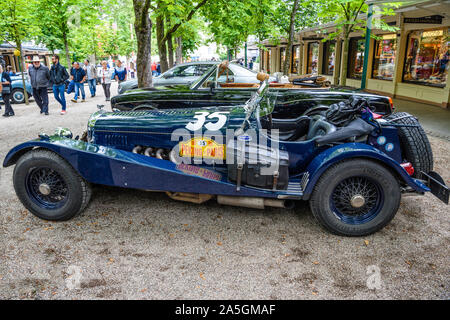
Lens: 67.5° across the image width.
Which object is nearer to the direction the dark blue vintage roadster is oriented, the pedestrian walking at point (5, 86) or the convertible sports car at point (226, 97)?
the pedestrian walking

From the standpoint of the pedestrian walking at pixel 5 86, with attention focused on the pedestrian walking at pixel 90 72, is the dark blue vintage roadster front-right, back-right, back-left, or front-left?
back-right

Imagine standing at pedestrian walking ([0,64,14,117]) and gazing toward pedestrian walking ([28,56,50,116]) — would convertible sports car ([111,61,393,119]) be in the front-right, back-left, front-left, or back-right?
front-right

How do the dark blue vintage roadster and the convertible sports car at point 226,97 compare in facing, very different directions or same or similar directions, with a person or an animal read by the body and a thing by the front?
same or similar directions

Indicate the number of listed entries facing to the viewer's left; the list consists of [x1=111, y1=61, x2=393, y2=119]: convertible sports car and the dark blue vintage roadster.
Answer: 2

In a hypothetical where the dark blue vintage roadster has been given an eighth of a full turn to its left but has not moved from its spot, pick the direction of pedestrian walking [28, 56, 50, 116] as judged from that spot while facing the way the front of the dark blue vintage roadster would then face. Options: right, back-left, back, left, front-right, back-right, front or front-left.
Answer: right

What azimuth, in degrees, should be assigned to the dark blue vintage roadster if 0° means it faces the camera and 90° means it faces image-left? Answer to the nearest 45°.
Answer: approximately 90°

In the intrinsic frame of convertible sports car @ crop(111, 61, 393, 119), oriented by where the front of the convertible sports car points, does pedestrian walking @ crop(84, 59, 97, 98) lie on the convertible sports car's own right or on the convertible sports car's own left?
on the convertible sports car's own right

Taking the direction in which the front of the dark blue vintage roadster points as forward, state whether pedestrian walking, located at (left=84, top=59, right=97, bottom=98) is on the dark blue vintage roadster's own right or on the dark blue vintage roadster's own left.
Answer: on the dark blue vintage roadster's own right

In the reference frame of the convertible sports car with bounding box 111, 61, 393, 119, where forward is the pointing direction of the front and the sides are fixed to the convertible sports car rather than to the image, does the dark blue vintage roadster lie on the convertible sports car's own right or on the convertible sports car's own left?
on the convertible sports car's own left

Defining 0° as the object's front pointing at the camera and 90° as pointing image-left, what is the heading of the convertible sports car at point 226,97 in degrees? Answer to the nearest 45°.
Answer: approximately 90°

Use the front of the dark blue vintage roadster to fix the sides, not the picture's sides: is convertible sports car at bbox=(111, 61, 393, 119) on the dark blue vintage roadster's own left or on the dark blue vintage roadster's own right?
on the dark blue vintage roadster's own right

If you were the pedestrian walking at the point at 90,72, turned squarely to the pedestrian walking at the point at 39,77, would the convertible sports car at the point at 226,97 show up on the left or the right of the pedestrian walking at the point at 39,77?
left
